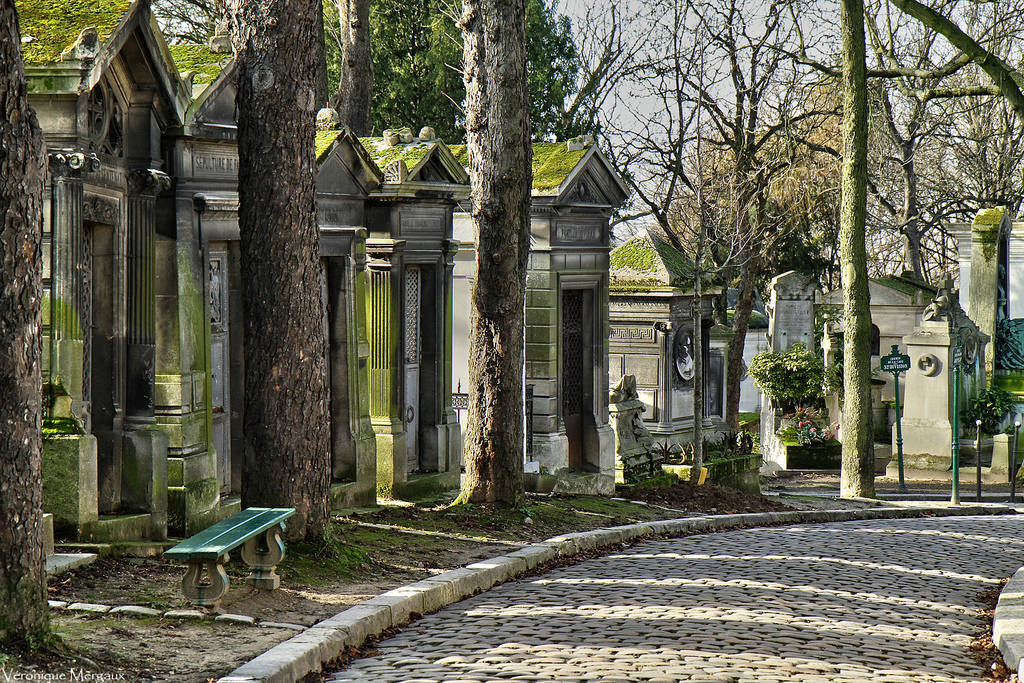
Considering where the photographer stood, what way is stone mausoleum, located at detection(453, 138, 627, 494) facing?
facing the viewer and to the right of the viewer

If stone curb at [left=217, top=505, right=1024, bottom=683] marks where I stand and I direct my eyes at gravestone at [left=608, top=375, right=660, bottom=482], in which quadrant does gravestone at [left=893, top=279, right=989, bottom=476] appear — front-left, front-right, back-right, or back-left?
front-right

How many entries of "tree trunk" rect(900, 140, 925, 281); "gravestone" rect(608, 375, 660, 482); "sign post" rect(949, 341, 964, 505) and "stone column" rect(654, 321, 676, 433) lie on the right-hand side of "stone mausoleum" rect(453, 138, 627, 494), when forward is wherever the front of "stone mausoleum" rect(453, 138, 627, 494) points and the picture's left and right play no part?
0

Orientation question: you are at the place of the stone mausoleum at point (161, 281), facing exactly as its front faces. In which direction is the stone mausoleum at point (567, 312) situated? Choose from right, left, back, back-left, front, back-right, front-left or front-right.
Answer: left

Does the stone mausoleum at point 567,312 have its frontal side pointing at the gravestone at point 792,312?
no

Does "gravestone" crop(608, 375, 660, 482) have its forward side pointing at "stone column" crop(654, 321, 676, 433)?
no

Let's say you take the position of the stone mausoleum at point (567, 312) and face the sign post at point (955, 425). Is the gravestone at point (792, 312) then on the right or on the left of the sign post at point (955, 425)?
left

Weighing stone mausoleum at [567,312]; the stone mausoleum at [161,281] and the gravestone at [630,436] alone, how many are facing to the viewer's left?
0

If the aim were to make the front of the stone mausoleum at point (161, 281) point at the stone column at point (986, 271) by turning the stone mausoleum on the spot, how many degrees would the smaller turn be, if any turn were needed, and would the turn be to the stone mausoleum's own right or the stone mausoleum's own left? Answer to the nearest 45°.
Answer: approximately 90° to the stone mausoleum's own left

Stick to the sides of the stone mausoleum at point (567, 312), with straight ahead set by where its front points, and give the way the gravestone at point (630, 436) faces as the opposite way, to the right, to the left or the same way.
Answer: the same way

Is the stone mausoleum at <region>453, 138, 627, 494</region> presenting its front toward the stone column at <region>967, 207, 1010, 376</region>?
no

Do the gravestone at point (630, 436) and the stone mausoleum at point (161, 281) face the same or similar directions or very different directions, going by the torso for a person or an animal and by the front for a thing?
same or similar directions

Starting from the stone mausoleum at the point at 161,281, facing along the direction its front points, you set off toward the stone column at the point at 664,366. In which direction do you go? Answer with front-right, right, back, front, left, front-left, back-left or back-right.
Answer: left

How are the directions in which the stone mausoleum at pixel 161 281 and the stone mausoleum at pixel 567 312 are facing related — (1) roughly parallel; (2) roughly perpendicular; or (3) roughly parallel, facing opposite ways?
roughly parallel
